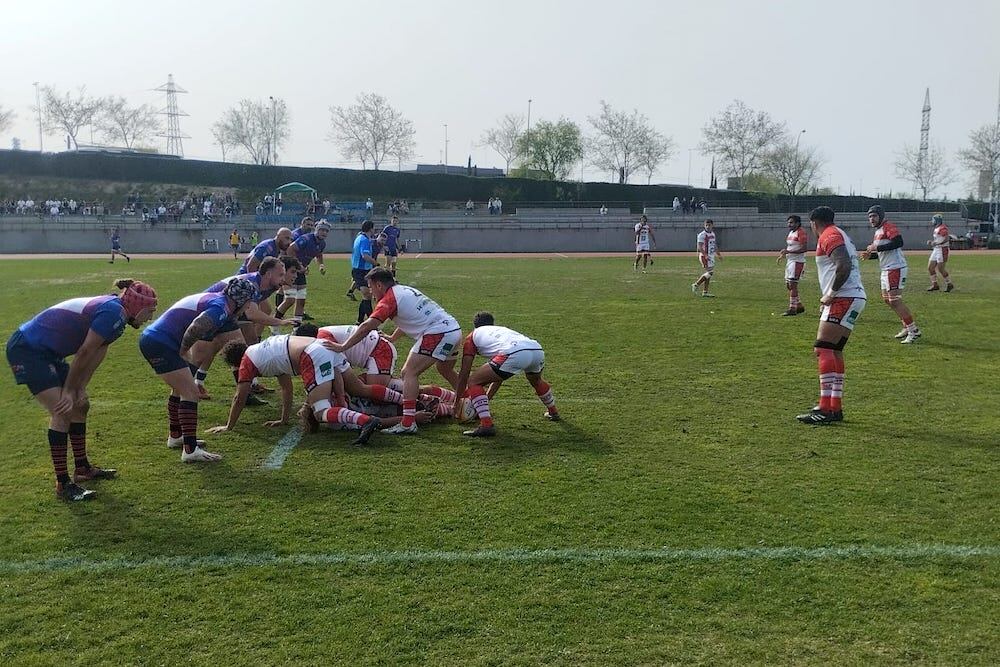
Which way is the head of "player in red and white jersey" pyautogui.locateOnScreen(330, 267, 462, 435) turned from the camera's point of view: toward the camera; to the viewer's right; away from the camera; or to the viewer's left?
to the viewer's left

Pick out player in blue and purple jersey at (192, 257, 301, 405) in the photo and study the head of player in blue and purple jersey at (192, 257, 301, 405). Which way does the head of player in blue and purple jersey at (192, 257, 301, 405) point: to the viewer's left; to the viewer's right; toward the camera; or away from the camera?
to the viewer's right

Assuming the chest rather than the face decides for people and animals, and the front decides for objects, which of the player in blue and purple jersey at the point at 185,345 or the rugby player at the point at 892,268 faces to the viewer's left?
the rugby player

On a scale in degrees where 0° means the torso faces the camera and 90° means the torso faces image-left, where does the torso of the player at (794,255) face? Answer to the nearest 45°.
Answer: approximately 45°

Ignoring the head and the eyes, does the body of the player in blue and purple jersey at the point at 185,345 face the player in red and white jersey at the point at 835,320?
yes

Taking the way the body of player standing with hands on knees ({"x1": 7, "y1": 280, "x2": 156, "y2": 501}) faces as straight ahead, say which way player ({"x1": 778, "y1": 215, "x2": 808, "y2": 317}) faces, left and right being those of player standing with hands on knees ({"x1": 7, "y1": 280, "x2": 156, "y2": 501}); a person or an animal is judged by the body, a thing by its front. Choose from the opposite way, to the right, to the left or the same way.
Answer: the opposite way

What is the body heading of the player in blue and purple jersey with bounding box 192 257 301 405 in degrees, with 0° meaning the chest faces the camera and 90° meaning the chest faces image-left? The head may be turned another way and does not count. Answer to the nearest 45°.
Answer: approximately 270°

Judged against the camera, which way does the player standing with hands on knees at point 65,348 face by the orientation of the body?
to the viewer's right

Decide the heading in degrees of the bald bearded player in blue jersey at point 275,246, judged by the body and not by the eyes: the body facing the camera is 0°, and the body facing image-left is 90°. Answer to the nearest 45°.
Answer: approximately 270°

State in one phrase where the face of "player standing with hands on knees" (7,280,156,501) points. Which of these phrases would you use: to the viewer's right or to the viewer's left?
to the viewer's right

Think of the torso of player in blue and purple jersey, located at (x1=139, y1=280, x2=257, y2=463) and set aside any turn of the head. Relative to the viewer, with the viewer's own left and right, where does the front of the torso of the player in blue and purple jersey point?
facing to the right of the viewer

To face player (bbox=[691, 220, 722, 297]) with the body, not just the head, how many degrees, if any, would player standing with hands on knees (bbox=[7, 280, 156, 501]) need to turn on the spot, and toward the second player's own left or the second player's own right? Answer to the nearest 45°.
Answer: approximately 45° to the second player's own left
